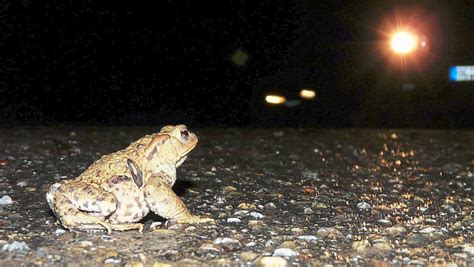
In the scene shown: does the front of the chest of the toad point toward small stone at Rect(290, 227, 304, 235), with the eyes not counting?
yes

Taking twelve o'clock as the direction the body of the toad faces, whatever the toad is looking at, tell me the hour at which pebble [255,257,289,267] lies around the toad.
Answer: The pebble is roughly at 1 o'clock from the toad.

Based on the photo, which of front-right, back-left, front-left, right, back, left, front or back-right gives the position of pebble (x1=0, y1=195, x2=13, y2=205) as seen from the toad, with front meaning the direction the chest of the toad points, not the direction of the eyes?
back-left

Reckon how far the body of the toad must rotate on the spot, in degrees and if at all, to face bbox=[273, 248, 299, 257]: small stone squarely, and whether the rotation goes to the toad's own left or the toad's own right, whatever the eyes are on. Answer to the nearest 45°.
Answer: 0° — it already faces it

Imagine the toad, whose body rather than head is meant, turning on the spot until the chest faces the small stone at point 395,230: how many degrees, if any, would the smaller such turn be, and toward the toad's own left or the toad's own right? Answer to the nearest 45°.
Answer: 0° — it already faces it

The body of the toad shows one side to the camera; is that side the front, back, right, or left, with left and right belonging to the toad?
right

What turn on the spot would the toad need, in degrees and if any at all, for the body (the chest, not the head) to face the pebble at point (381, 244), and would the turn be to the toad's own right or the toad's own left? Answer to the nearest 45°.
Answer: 0° — it already faces it
